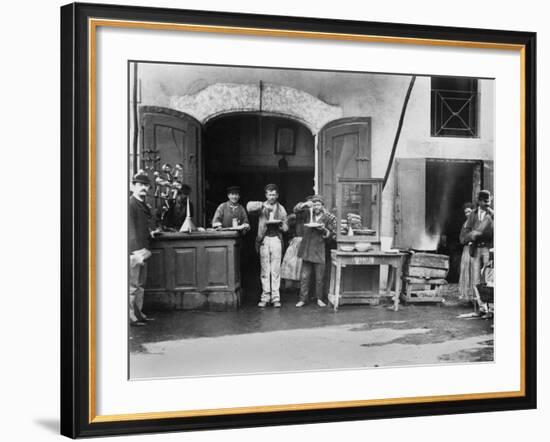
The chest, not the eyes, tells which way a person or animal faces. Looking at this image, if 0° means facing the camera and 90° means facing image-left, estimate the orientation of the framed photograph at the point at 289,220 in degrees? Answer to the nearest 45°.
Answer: approximately 315°
